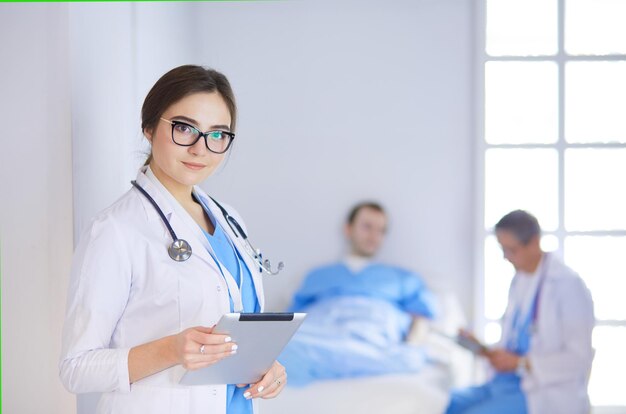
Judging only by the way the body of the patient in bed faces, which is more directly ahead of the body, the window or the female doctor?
the female doctor

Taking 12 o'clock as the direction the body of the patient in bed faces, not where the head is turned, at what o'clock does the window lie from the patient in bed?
The window is roughly at 9 o'clock from the patient in bed.

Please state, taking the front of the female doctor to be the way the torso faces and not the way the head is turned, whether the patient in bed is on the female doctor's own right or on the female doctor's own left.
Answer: on the female doctor's own left

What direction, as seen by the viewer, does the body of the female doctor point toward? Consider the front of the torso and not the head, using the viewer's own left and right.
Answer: facing the viewer and to the right of the viewer

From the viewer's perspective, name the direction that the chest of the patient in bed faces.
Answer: toward the camera

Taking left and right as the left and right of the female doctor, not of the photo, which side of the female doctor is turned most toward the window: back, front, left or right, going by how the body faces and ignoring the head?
left

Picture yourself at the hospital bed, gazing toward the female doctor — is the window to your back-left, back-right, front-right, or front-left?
back-left

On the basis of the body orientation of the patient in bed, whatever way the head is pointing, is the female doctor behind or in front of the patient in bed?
in front

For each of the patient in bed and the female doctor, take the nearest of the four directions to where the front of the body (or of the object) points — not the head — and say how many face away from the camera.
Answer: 0

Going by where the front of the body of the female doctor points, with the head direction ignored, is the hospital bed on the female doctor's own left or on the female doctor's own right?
on the female doctor's own left
